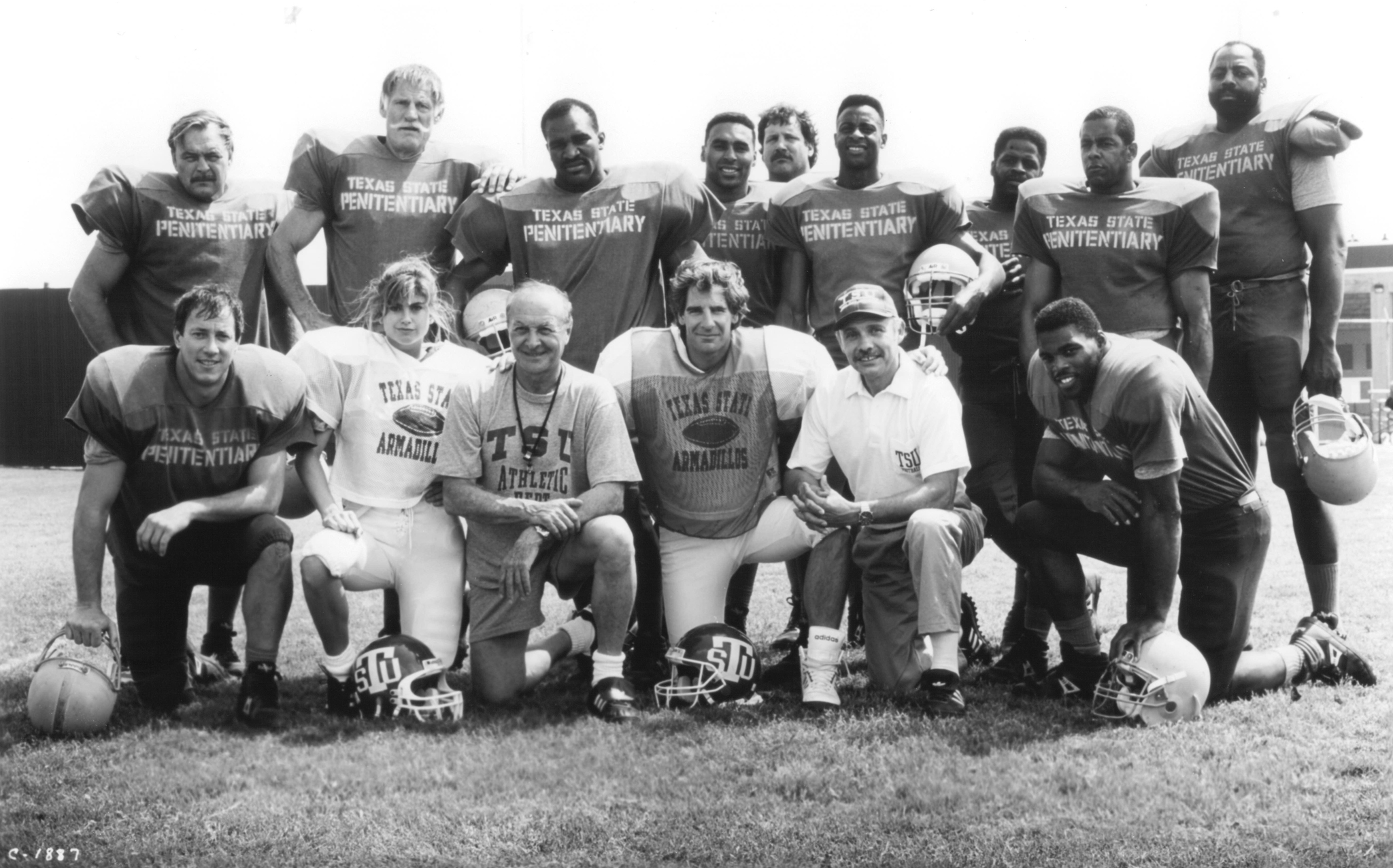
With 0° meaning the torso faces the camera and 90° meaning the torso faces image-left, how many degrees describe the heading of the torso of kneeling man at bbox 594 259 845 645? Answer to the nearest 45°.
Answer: approximately 0°

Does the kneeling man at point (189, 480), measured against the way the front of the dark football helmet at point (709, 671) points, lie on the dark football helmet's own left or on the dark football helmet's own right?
on the dark football helmet's own right

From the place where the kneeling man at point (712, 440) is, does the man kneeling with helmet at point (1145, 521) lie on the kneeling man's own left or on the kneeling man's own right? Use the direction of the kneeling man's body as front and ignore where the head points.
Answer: on the kneeling man's own left

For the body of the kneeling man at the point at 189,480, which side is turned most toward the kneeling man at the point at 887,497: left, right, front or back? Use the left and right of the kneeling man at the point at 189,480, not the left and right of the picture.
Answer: left

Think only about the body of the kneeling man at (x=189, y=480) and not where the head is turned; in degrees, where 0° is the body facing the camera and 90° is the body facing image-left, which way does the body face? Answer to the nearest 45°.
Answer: approximately 0°

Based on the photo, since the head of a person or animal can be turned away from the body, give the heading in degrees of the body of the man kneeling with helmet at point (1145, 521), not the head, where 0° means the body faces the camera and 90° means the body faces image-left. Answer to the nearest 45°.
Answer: approximately 45°

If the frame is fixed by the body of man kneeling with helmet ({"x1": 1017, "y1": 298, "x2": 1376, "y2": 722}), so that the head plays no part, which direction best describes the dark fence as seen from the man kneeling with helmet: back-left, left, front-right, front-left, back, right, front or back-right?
right

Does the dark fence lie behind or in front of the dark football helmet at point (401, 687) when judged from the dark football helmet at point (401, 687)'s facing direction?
behind
